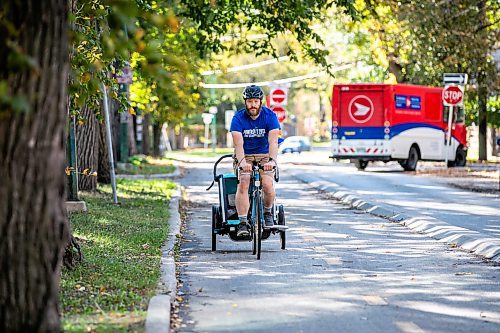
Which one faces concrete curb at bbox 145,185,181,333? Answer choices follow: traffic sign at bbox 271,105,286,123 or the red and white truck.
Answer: the traffic sign

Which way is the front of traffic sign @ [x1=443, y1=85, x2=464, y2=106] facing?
toward the camera

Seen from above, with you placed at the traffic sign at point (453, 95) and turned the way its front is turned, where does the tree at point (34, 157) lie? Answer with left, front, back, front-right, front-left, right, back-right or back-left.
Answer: front

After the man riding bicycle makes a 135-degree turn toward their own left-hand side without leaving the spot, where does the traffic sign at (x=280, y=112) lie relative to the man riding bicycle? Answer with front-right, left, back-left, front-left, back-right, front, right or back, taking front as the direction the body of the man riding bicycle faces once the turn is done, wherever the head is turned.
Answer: front-left

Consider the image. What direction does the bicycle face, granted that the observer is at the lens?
facing the viewer

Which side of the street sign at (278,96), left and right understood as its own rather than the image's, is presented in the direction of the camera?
front

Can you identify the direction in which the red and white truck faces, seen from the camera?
facing away from the viewer and to the right of the viewer

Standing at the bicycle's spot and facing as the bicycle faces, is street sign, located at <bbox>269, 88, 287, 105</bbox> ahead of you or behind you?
behind

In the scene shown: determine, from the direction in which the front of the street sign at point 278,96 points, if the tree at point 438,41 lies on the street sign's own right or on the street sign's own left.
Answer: on the street sign's own left
